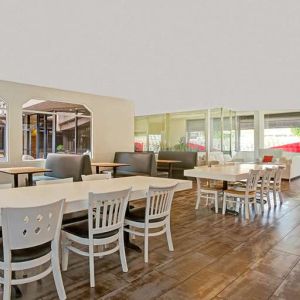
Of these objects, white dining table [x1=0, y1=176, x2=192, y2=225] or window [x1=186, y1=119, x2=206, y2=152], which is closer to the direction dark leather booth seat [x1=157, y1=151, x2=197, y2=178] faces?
the white dining table

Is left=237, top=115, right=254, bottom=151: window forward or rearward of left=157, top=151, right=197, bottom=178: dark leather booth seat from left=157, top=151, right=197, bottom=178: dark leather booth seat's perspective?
rearward

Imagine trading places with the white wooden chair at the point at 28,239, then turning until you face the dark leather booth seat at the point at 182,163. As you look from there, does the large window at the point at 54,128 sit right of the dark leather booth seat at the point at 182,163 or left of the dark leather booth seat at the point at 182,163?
left

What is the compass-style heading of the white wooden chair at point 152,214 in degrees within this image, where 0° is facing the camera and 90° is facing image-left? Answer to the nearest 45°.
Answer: approximately 135°

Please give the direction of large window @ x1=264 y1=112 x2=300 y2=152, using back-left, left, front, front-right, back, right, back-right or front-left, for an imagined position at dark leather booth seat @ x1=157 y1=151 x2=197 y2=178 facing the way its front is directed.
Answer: back

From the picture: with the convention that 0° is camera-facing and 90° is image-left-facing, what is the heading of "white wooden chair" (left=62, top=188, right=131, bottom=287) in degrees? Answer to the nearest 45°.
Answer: approximately 135°

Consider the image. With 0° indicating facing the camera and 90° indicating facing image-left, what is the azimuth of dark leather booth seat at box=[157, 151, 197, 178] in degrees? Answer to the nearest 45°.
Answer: approximately 45°
